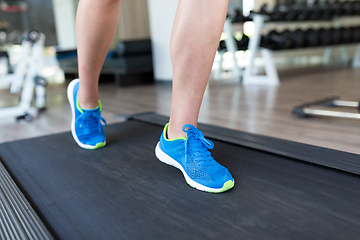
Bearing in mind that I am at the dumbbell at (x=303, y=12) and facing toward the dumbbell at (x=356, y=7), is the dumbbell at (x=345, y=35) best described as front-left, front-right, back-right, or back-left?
front-right

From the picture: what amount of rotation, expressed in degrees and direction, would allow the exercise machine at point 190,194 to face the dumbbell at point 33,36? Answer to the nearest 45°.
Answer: approximately 180°

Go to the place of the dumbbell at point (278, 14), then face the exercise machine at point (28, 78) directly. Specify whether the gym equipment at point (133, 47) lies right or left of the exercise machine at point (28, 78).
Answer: right

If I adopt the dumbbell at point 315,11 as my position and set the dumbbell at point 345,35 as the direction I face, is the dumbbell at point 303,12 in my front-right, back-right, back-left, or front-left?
back-right

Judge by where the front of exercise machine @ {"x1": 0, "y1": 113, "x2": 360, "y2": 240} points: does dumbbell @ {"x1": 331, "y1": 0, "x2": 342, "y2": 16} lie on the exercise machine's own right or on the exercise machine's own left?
on the exercise machine's own left

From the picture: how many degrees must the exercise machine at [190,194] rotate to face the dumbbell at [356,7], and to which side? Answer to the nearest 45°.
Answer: approximately 90° to its left

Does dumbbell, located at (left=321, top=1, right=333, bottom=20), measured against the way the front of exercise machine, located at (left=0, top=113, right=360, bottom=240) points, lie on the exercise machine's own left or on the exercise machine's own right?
on the exercise machine's own left

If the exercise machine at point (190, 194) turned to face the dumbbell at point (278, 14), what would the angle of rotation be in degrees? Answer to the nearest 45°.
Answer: approximately 135° to its left

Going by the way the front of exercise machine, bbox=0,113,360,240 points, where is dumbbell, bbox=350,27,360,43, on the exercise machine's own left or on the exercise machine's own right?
on the exercise machine's own left

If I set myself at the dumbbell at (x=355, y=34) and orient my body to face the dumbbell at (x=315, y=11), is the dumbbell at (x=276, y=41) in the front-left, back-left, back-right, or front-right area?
front-left

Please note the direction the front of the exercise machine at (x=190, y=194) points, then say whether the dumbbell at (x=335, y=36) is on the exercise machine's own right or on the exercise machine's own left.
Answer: on the exercise machine's own left

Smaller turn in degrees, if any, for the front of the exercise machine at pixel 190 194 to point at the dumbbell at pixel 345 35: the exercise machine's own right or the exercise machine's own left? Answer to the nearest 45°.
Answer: approximately 90° to the exercise machine's own left

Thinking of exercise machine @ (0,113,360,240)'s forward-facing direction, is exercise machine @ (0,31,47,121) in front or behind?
behind

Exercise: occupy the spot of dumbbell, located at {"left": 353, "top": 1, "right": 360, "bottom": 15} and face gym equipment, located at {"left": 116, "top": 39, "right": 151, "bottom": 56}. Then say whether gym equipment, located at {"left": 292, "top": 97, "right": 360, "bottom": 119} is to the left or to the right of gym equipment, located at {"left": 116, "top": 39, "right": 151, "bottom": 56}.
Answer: left
